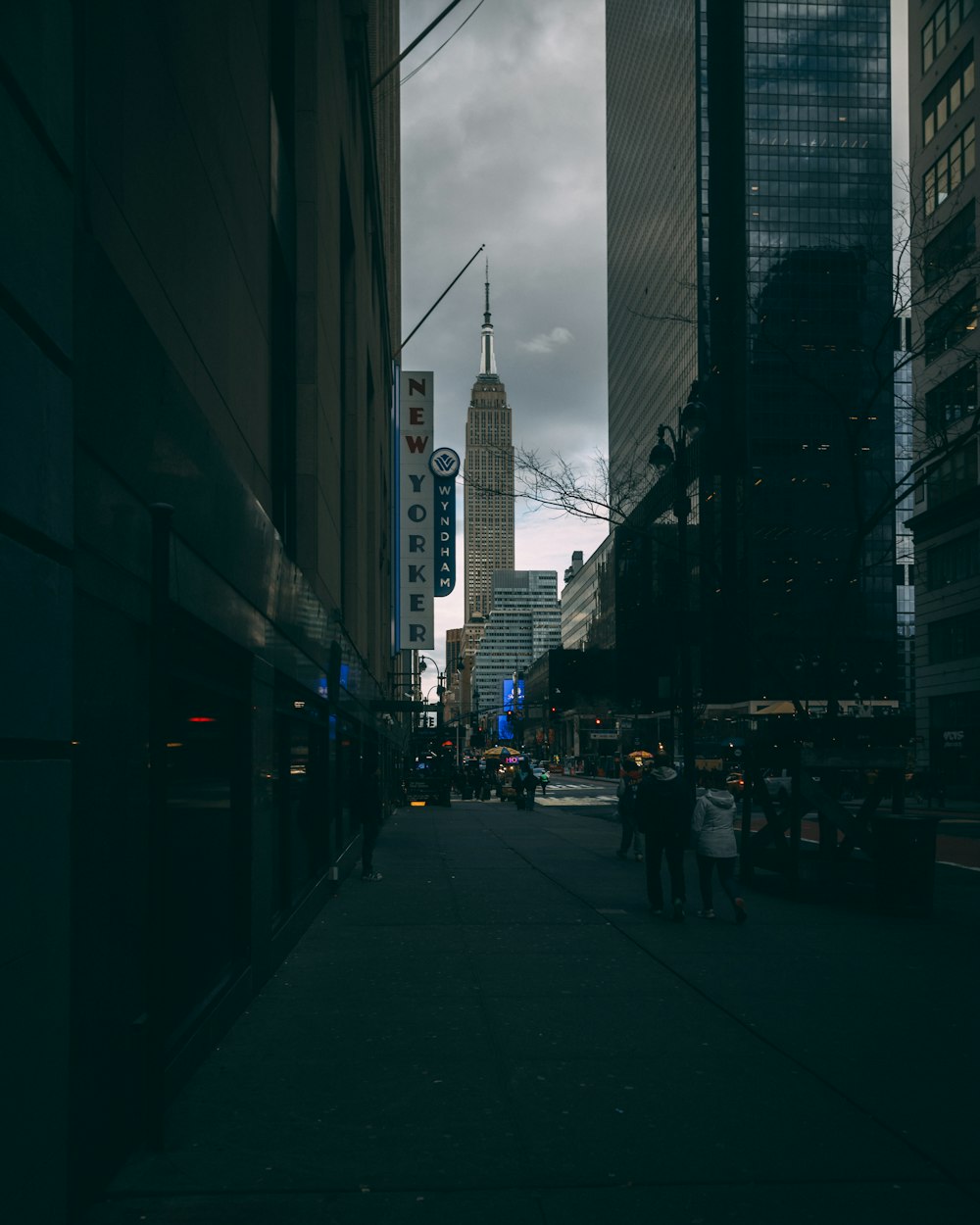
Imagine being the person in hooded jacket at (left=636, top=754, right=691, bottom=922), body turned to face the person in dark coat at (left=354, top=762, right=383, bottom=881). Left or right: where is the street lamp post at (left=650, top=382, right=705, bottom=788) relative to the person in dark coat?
right

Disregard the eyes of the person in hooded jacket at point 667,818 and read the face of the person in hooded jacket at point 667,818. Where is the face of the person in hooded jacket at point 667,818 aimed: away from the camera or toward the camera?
away from the camera

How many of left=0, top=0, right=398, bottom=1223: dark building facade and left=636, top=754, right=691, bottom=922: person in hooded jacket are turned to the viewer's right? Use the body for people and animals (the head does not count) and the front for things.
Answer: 1

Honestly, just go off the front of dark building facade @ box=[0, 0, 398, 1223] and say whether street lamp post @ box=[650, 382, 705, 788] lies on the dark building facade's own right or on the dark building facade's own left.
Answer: on the dark building facade's own left

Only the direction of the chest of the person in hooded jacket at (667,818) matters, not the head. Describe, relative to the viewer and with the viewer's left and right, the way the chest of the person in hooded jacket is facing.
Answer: facing away from the viewer

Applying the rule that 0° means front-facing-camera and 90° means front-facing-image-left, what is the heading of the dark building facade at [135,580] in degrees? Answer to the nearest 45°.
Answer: approximately 270°

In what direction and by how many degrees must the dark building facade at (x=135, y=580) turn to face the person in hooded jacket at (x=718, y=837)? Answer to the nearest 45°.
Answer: approximately 45° to its left

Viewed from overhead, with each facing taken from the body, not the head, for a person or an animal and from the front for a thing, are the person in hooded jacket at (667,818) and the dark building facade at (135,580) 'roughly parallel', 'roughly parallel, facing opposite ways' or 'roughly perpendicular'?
roughly perpendicular
